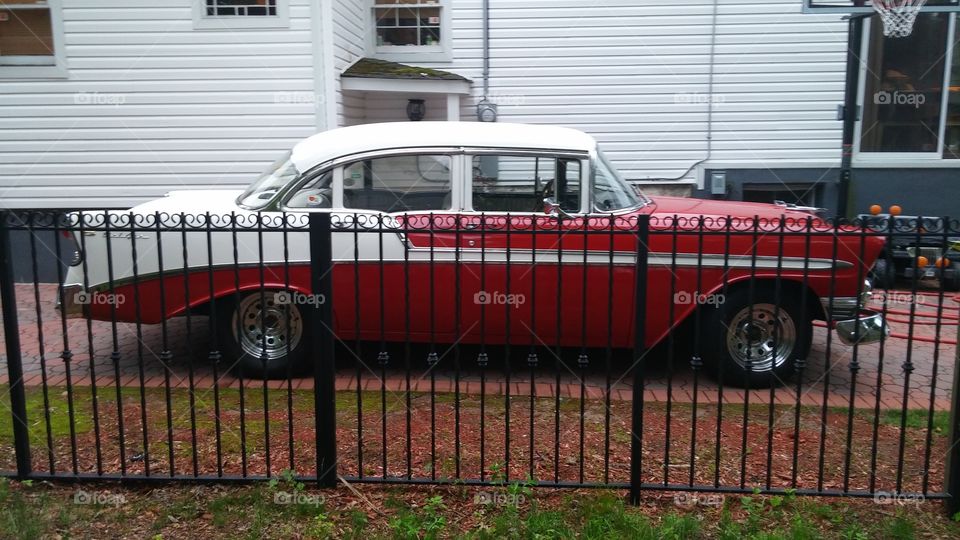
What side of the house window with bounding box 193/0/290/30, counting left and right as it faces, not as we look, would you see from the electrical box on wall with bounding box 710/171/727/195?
left

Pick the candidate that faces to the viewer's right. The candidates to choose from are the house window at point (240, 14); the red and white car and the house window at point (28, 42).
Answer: the red and white car

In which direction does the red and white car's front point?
to the viewer's right

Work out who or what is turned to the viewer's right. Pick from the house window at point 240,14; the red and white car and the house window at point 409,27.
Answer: the red and white car

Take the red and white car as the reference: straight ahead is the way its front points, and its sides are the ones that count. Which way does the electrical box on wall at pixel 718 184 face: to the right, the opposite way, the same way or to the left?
to the right

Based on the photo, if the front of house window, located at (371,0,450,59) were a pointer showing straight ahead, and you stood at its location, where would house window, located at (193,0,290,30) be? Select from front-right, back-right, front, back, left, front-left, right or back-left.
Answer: front-right

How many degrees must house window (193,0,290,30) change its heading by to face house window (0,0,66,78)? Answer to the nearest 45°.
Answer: approximately 90° to its right

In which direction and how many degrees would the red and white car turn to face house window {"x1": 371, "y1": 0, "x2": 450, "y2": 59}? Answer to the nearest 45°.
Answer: approximately 90° to its left

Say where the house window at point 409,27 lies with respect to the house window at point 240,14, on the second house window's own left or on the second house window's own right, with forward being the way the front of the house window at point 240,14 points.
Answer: on the second house window's own left

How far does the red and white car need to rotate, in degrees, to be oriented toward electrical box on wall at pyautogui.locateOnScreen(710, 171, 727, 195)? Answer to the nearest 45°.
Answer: approximately 45° to its left
